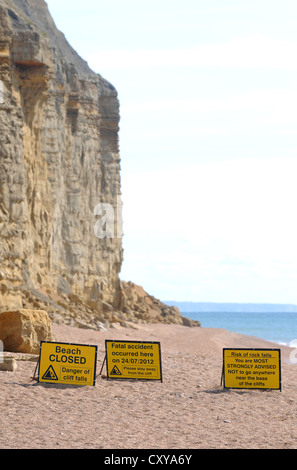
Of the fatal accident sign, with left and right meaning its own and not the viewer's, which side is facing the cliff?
back

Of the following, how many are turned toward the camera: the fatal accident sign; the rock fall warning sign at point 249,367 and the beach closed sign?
3

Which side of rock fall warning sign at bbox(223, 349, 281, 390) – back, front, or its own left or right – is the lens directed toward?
front

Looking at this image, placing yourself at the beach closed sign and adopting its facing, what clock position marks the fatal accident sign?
The fatal accident sign is roughly at 8 o'clock from the beach closed sign.

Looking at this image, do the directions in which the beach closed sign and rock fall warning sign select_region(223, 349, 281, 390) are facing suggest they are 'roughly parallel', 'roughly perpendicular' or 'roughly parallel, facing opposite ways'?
roughly parallel

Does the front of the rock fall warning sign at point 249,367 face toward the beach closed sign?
no

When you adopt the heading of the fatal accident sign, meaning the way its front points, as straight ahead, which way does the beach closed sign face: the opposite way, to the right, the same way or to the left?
the same way

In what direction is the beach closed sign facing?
toward the camera

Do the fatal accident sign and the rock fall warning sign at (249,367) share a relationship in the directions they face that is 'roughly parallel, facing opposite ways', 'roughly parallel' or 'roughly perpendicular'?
roughly parallel

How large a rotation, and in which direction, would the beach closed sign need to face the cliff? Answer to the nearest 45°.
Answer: approximately 180°

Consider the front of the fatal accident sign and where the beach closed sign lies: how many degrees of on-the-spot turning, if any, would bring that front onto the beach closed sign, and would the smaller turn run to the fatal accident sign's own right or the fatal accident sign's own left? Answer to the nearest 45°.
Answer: approximately 45° to the fatal accident sign's own right

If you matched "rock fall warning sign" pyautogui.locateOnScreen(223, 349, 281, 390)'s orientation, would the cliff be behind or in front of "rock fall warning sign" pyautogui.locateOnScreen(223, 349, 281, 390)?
behind

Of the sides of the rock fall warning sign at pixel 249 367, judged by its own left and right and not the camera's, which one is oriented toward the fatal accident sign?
right

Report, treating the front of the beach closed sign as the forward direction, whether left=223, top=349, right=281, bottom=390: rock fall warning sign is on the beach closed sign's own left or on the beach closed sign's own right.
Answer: on the beach closed sign's own left

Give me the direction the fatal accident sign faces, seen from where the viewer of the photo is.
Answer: facing the viewer
